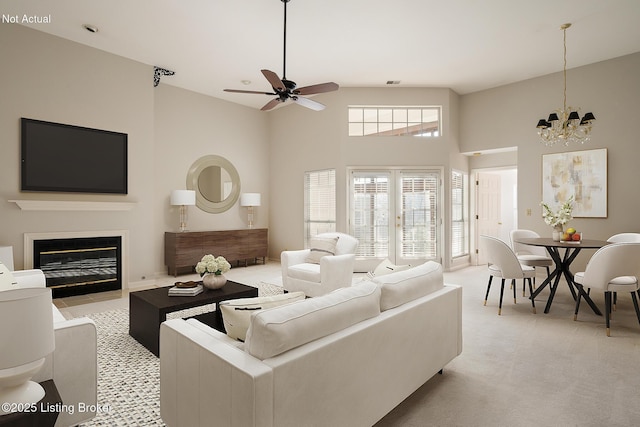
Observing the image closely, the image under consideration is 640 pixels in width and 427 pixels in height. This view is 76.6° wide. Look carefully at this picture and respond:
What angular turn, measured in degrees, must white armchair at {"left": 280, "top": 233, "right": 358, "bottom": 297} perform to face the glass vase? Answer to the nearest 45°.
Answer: approximately 135° to its left

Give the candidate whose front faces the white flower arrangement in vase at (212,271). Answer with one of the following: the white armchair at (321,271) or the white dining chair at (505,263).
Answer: the white armchair

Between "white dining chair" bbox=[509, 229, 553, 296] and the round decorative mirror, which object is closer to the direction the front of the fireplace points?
the white dining chair

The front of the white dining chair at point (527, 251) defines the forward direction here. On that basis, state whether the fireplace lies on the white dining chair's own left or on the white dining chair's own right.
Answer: on the white dining chair's own right

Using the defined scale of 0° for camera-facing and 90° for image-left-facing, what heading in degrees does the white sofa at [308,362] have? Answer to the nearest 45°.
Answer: approximately 135°

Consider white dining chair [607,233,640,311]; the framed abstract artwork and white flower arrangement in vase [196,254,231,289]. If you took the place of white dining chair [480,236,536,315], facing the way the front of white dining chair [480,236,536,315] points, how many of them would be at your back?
1

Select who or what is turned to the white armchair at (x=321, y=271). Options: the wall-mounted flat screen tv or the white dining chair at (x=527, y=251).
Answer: the wall-mounted flat screen tv

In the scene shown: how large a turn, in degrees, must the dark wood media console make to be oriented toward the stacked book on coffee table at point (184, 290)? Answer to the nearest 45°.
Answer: approximately 45° to its right

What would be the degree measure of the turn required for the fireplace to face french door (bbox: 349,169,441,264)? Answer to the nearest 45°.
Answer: approximately 45° to its left

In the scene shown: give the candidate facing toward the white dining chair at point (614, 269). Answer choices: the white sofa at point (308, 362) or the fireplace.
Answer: the fireplace

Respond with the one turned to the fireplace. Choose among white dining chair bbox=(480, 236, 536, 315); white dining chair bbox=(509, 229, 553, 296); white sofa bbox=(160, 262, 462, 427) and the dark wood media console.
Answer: the white sofa

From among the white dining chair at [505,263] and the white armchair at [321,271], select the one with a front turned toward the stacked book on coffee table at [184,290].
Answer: the white armchair

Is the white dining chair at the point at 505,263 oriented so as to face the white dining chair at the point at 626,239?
yes

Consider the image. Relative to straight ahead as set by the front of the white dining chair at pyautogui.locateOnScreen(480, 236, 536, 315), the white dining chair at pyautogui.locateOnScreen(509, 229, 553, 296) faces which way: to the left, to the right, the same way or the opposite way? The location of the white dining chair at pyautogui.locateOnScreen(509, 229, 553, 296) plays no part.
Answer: to the right
